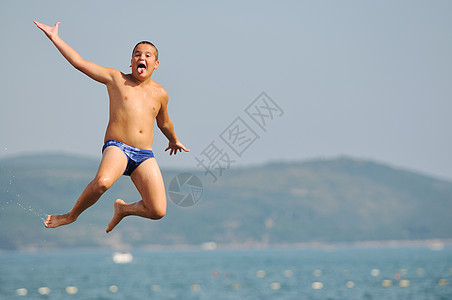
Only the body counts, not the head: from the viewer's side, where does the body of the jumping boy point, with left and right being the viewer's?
facing the viewer

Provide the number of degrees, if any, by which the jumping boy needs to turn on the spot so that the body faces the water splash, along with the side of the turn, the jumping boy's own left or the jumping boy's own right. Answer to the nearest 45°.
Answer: approximately 90° to the jumping boy's own right

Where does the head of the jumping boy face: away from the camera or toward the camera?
toward the camera
